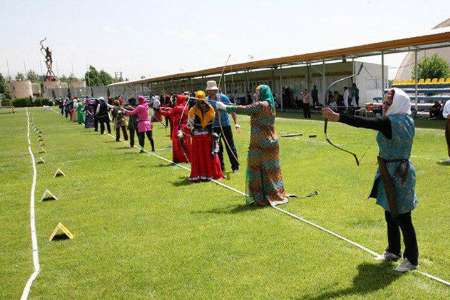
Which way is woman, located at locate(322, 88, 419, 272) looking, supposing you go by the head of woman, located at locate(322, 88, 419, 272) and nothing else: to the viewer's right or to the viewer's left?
to the viewer's left

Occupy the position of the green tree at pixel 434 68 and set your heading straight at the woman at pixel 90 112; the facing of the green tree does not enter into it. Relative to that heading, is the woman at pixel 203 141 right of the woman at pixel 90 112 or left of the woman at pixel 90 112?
left

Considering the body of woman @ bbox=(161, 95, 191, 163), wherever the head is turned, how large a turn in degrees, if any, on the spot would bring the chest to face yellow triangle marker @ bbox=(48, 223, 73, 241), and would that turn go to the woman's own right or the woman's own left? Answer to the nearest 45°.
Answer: approximately 135° to the woman's own left

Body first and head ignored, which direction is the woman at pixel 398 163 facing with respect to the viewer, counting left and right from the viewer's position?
facing to the left of the viewer

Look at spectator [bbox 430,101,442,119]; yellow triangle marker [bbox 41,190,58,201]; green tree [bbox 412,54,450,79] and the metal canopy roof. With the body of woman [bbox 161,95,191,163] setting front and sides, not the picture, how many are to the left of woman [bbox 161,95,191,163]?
1

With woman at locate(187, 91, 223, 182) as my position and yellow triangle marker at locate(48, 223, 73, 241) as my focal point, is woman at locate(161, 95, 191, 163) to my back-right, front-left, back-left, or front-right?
back-right

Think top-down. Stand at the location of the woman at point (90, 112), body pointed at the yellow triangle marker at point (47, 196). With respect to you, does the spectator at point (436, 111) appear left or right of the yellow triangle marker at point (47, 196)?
left

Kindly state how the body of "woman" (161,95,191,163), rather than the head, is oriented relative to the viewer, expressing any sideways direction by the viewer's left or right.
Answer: facing away from the viewer and to the left of the viewer
